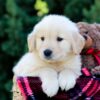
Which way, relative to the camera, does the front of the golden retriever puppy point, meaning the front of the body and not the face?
toward the camera
